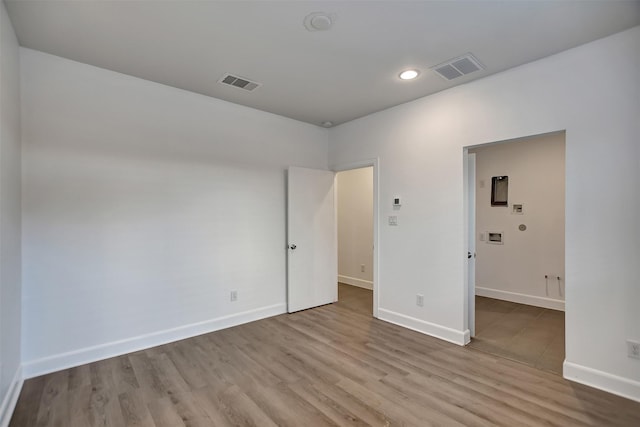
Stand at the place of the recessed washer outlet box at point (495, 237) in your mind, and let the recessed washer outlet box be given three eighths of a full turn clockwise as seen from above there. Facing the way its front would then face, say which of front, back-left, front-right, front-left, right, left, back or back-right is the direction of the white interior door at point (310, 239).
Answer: left

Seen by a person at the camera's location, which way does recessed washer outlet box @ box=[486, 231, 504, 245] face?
facing the viewer
